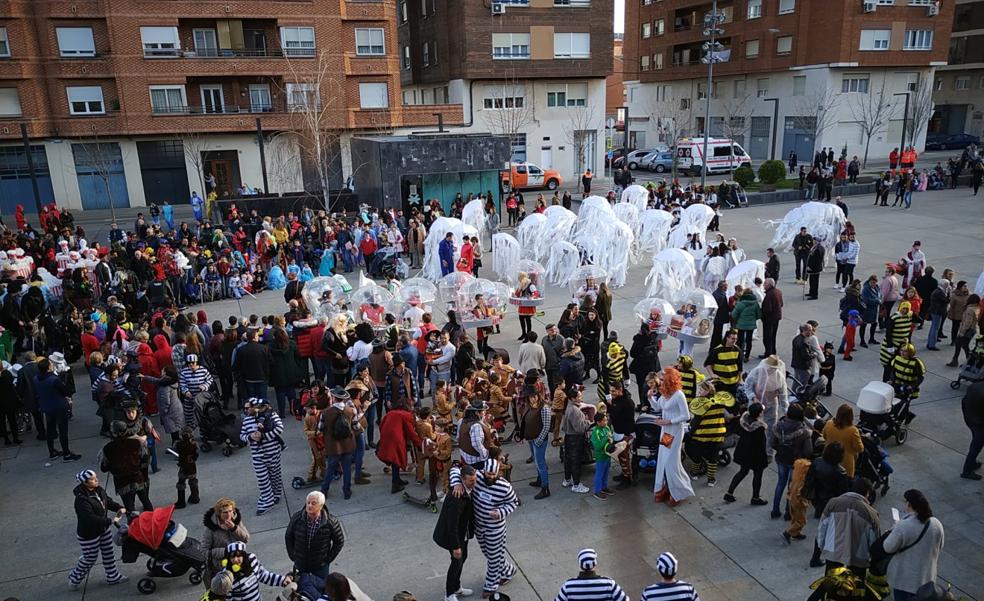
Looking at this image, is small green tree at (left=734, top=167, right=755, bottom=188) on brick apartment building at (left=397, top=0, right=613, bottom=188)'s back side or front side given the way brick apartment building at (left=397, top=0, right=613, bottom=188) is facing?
on the front side

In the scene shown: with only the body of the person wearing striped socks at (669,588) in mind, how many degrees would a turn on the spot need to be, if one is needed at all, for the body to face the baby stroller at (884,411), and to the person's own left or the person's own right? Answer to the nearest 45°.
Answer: approximately 45° to the person's own right

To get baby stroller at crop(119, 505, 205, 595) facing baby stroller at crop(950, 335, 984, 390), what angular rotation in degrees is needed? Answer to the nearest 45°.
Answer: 0° — it already faces it

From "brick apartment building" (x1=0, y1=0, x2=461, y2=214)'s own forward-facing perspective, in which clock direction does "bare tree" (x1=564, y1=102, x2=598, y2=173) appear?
The bare tree is roughly at 9 o'clock from the brick apartment building.

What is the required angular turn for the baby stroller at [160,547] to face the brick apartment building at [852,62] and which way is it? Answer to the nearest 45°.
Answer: approximately 45° to its left

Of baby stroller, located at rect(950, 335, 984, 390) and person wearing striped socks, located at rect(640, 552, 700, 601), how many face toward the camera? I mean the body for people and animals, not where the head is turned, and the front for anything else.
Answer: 0

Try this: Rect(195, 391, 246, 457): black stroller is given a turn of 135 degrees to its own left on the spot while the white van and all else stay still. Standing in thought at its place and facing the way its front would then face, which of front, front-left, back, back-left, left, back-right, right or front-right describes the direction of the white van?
front-right

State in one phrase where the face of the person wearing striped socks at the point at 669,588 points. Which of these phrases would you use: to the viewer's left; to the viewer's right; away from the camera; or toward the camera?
away from the camera

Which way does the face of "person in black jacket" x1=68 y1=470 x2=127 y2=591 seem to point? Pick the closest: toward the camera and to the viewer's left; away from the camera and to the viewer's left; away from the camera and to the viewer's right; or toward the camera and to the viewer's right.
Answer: toward the camera and to the viewer's right

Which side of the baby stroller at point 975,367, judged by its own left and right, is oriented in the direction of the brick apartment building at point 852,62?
right

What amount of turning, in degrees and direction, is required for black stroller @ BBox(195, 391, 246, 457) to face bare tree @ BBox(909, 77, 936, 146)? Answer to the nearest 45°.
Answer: approximately 90° to its left

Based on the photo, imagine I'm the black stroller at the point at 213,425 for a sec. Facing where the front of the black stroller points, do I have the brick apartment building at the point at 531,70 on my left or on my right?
on my left

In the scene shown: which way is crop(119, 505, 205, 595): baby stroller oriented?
to the viewer's right

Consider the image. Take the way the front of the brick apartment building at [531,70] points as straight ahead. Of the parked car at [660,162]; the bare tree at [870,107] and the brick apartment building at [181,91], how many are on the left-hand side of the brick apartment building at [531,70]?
2

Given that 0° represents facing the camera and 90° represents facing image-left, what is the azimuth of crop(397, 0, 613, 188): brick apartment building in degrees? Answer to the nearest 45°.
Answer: approximately 0°

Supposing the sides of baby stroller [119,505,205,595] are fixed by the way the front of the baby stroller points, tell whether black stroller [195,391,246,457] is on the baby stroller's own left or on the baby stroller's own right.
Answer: on the baby stroller's own left

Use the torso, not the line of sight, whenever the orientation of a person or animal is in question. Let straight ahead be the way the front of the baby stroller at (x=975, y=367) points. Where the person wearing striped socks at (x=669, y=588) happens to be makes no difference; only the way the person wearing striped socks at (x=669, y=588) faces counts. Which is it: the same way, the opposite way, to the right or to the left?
to the right

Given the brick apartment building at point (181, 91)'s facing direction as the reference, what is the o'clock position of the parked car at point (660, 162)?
The parked car is roughly at 9 o'clock from the brick apartment building.

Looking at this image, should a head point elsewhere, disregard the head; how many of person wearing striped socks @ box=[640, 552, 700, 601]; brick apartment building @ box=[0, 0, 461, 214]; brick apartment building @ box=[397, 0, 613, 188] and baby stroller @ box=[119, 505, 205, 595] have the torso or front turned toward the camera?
2

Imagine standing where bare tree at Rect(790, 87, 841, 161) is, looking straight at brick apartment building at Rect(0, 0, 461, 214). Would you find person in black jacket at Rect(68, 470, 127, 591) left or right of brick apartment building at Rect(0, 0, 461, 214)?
left

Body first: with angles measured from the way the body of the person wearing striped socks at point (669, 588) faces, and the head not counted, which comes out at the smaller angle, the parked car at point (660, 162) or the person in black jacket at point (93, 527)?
the parked car
